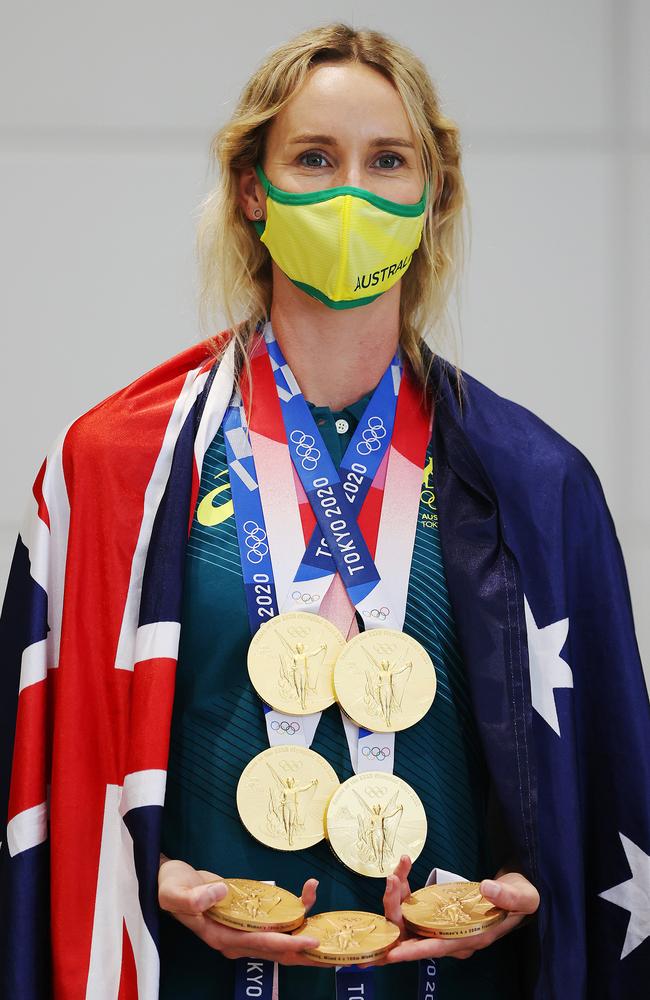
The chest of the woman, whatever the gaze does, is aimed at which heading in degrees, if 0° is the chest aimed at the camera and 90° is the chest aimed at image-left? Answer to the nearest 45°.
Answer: approximately 0°
